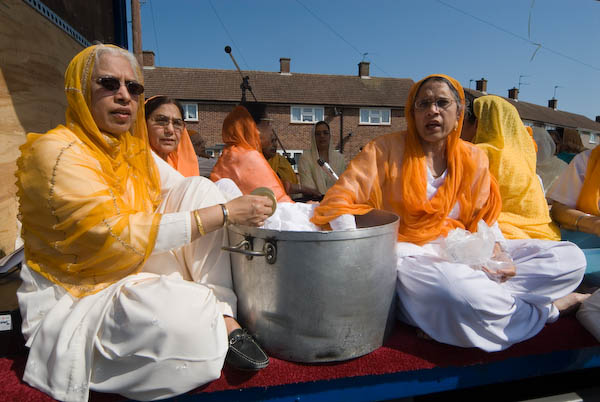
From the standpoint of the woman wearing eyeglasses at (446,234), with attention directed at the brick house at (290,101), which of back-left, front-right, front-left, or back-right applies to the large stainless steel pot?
back-left

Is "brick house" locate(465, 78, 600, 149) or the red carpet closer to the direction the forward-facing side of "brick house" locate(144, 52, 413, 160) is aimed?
the red carpet

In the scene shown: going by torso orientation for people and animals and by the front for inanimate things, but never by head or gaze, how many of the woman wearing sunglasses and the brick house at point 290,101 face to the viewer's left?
0

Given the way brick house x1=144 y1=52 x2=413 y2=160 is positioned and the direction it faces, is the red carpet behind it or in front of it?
in front

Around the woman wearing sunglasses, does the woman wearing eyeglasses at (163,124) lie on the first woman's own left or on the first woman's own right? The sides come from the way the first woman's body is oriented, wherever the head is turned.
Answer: on the first woman's own left

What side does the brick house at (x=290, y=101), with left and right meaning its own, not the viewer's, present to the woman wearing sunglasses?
front

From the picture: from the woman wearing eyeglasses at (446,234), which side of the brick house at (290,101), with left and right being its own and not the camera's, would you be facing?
front

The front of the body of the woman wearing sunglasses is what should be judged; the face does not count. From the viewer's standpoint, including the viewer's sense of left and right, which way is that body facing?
facing the viewer and to the right of the viewer

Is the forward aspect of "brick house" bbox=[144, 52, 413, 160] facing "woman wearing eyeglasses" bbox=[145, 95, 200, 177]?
yes

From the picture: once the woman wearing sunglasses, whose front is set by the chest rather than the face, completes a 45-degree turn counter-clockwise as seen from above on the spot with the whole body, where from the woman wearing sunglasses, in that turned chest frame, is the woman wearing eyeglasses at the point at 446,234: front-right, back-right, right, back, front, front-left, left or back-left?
front

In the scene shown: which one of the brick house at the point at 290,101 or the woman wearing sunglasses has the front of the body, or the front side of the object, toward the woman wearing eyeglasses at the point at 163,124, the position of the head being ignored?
the brick house

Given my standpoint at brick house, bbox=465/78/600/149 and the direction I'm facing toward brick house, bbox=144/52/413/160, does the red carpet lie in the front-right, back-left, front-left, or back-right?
front-left

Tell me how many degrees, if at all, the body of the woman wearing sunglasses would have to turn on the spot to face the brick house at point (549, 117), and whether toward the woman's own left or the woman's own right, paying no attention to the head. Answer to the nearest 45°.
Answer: approximately 90° to the woman's own left

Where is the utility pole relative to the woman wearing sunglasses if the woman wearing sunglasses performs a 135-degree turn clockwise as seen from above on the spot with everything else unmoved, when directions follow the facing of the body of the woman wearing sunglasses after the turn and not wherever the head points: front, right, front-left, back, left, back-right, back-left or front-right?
right

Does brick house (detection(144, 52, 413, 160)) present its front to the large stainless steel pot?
yes

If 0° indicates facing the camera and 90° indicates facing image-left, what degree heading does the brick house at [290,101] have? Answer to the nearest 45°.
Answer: approximately 0°
